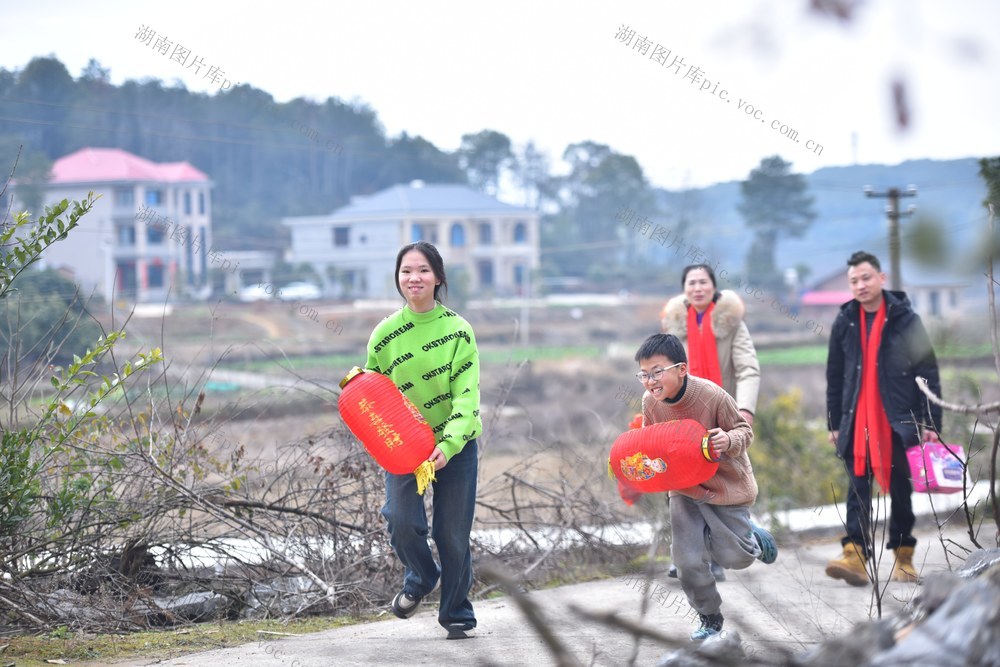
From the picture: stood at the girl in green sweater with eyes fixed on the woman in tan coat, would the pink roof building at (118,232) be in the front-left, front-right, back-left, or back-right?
front-left

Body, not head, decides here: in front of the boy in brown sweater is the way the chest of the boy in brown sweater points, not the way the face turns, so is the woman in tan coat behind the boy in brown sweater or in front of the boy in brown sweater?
behind

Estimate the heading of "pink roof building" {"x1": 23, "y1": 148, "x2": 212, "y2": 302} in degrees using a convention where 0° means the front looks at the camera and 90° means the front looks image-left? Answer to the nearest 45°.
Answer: approximately 315°

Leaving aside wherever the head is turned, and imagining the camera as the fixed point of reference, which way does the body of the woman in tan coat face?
toward the camera

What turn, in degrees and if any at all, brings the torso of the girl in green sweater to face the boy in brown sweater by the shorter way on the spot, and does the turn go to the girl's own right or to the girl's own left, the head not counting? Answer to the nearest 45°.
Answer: approximately 90° to the girl's own left

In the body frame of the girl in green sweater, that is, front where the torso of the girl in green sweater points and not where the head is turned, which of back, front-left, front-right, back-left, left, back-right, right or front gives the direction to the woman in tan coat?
back-left

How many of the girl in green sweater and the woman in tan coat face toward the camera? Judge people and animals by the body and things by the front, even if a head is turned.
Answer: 2

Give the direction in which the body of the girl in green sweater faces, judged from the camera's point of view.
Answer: toward the camera

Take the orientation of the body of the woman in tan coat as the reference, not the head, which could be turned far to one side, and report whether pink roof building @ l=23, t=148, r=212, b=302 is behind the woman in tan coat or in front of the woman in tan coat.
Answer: behind

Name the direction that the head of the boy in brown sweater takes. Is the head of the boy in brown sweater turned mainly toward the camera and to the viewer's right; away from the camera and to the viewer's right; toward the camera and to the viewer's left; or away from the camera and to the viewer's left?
toward the camera and to the viewer's left

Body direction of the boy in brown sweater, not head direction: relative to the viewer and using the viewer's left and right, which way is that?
facing the viewer and to the left of the viewer

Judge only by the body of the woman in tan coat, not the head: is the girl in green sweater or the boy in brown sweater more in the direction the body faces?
the boy in brown sweater

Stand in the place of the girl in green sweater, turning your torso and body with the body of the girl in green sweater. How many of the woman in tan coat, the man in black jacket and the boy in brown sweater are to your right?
0

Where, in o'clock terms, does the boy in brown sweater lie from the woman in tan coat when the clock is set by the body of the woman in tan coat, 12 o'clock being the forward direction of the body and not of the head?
The boy in brown sweater is roughly at 12 o'clock from the woman in tan coat.

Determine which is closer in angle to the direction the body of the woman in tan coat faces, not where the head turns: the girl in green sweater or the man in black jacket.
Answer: the girl in green sweater
